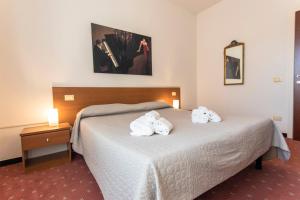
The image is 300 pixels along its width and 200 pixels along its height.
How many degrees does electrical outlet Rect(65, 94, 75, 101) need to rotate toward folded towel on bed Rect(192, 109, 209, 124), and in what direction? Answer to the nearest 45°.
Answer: approximately 45° to its left

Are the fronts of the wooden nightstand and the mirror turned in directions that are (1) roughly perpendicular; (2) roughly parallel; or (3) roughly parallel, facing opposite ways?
roughly perpendicular

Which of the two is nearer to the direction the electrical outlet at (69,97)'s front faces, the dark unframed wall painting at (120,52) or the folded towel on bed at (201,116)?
the folded towel on bed

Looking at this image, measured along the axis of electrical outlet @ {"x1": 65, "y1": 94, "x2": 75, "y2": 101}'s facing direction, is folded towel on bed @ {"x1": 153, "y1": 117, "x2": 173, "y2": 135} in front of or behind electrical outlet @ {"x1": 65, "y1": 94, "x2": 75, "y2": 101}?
in front

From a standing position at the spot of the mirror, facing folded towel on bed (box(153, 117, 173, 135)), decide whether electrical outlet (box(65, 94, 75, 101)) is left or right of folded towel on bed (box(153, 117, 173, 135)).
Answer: right

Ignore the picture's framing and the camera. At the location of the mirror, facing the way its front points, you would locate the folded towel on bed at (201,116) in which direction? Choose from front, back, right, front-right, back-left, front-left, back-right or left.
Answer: front-left

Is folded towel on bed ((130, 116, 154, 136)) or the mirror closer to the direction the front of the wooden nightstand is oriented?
the folded towel on bed

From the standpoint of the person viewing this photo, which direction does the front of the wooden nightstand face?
facing the viewer

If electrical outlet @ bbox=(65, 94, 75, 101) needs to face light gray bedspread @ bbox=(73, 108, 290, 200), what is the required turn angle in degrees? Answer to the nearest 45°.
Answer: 0° — it already faces it

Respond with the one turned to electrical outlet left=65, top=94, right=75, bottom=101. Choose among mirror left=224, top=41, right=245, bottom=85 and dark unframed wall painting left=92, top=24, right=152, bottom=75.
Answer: the mirror

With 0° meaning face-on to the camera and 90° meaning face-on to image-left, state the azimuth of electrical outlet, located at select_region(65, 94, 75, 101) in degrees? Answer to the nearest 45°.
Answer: approximately 0°

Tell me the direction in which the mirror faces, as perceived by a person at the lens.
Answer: facing the viewer and to the left of the viewer

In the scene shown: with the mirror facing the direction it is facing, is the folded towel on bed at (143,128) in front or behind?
in front

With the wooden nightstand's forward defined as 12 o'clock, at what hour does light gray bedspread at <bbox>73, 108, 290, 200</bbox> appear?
The light gray bedspread is roughly at 11 o'clock from the wooden nightstand.

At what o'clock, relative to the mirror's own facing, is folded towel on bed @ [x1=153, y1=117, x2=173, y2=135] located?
The folded towel on bed is roughly at 11 o'clock from the mirror.

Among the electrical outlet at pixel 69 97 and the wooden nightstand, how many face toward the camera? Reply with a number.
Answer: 2

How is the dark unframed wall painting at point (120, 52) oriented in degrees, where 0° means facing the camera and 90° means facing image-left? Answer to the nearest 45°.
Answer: approximately 315°
